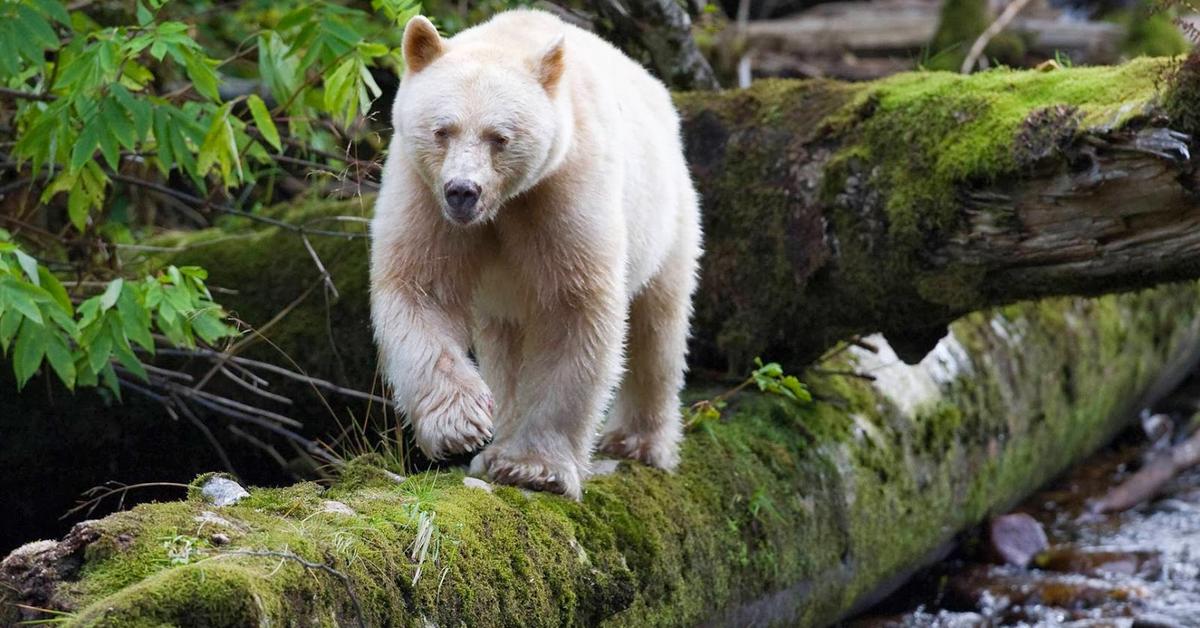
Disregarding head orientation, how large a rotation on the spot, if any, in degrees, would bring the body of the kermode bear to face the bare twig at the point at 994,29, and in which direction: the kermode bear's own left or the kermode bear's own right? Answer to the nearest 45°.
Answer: approximately 180°

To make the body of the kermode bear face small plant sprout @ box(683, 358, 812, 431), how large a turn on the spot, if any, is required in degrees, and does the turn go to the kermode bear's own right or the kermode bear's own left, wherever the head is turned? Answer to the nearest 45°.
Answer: approximately 180°

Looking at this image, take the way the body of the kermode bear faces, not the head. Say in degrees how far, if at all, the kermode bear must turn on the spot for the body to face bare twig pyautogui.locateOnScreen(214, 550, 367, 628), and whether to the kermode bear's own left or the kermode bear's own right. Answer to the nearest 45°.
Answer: approximately 45° to the kermode bear's own left

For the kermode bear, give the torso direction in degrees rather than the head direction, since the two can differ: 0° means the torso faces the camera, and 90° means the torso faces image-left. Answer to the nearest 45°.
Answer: approximately 45°

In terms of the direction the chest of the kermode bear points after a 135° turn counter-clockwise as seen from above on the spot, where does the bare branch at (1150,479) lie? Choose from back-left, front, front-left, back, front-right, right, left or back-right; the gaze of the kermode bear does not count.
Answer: front-left

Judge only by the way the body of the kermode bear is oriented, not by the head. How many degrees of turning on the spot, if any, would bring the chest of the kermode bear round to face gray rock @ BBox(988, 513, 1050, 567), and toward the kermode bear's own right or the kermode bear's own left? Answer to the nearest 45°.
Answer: approximately 180°

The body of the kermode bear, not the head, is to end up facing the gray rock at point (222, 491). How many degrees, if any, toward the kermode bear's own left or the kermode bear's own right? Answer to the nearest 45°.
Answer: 0° — it already faces it

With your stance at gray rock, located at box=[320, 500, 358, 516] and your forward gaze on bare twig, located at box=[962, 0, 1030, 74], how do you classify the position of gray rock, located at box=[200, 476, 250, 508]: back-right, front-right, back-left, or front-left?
back-left
